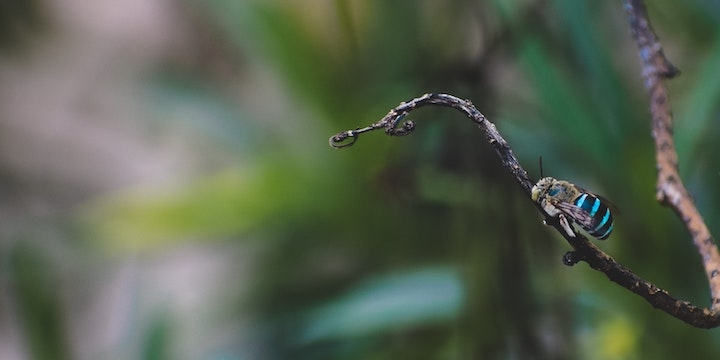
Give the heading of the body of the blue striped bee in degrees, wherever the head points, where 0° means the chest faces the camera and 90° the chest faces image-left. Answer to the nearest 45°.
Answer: approximately 90°
